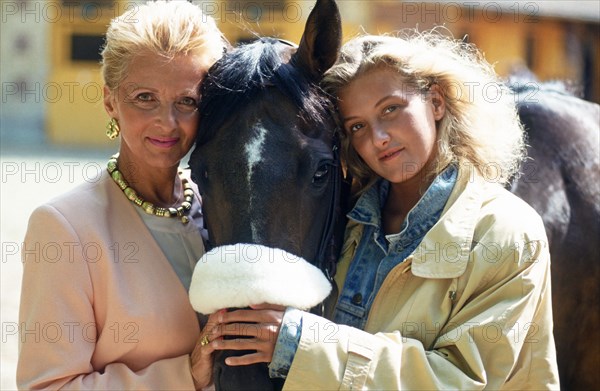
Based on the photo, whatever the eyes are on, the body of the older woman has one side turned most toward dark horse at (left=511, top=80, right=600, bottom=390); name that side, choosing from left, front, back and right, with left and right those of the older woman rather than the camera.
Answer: left

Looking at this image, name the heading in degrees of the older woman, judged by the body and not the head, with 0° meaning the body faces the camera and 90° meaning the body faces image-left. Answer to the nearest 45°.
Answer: approximately 315°

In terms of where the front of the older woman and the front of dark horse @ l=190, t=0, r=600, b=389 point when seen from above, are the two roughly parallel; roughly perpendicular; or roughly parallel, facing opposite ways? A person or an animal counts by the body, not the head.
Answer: roughly perpendicular

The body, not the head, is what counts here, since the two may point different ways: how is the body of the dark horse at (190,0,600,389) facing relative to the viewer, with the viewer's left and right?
facing the viewer and to the left of the viewer

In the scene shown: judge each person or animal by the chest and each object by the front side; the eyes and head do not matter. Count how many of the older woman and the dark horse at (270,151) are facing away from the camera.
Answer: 0

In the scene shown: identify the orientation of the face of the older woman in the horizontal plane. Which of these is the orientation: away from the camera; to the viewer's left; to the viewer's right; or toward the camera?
toward the camera
